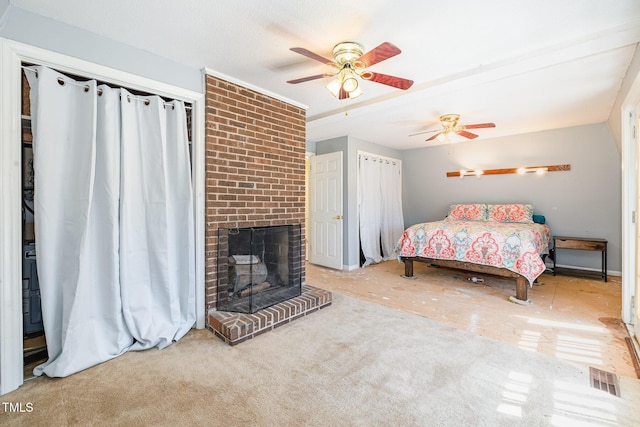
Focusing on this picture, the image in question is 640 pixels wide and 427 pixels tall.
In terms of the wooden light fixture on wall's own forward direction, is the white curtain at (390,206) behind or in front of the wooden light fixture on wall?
in front

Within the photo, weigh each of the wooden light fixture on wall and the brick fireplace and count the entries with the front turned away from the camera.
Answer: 0

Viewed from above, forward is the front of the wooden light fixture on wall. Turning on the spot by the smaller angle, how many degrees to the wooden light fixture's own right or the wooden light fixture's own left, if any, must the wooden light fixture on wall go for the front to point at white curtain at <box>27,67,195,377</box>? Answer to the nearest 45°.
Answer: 0° — it already faces it

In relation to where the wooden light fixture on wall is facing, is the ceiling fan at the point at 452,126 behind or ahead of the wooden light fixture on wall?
ahead

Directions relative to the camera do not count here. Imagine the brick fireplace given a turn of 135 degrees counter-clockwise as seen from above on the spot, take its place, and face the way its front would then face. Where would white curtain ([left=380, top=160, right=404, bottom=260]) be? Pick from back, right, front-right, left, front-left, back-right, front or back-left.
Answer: front-right

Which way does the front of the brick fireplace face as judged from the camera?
facing the viewer and to the right of the viewer

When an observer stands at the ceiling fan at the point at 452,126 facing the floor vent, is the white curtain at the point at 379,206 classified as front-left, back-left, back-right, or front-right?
back-right

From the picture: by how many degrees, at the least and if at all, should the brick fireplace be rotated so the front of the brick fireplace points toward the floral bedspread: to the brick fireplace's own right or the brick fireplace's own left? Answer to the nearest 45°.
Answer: approximately 45° to the brick fireplace's own left

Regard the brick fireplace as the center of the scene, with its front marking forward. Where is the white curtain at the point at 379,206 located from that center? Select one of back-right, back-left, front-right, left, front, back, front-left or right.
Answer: left

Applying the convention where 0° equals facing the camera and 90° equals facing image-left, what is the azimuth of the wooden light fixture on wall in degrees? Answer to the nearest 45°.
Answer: approximately 45°

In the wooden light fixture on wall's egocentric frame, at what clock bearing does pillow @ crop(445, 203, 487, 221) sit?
The pillow is roughly at 1 o'clock from the wooden light fixture on wall.
